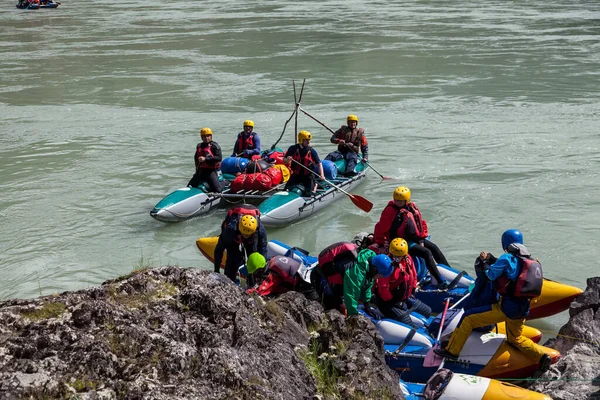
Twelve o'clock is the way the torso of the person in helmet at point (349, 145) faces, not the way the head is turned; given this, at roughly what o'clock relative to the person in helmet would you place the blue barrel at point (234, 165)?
The blue barrel is roughly at 2 o'clock from the person in helmet.

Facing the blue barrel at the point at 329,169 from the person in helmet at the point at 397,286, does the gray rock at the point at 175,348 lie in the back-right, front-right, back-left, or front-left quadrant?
back-left

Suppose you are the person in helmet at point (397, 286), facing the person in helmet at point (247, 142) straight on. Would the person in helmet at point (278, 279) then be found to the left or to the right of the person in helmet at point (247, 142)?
left

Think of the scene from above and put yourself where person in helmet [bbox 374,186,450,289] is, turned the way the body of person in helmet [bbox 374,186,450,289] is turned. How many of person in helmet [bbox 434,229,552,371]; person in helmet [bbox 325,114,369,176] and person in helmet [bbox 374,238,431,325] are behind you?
1

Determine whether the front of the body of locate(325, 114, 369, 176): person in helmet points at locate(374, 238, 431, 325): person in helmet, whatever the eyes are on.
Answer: yes

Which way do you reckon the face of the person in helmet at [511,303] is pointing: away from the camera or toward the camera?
away from the camera

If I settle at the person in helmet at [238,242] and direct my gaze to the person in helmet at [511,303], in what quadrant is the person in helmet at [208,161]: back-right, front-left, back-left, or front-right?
back-left
